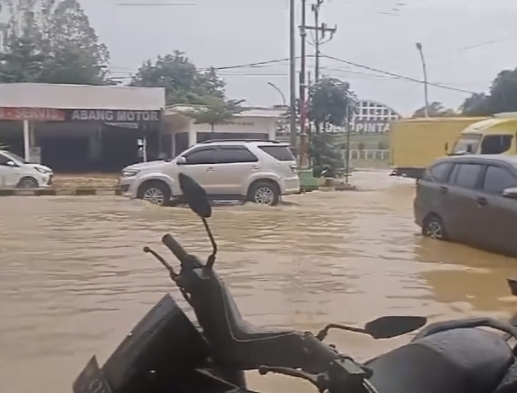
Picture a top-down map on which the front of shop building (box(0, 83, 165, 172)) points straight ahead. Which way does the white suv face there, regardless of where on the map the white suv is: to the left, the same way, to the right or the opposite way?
to the right

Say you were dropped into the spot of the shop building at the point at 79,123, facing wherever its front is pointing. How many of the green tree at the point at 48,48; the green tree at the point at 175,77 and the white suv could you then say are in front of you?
1

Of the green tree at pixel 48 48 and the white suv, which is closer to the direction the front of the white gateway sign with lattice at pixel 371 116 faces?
the white suv

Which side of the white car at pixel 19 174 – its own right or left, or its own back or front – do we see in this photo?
right

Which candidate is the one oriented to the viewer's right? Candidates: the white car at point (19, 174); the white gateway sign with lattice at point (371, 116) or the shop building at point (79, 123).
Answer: the white car

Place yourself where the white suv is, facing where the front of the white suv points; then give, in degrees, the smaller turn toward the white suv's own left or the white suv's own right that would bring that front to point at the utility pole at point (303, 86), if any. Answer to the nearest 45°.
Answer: approximately 90° to the white suv's own right

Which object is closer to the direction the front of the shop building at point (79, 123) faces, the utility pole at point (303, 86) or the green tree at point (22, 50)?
the utility pole

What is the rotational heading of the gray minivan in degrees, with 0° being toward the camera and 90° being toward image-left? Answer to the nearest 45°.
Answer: approximately 315°

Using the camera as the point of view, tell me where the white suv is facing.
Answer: facing to the left of the viewer
